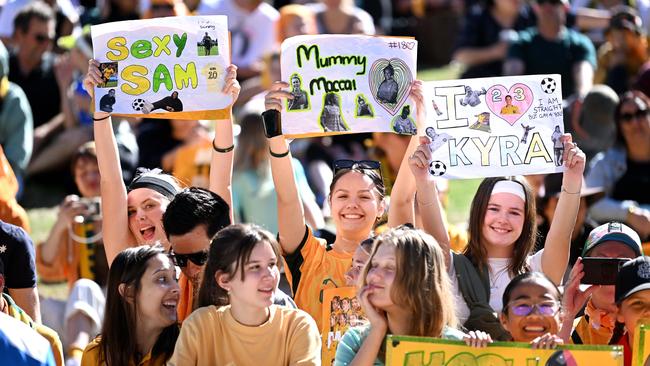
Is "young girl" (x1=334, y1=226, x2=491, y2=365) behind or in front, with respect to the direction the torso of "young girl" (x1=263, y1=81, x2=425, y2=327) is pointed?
in front

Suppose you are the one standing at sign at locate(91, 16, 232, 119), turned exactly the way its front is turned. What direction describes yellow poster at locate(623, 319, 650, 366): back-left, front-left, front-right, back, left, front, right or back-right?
front-left

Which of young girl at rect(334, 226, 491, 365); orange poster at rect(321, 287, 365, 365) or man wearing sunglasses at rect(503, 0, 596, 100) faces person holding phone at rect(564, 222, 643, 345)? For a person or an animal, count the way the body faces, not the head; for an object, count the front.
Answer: the man wearing sunglasses

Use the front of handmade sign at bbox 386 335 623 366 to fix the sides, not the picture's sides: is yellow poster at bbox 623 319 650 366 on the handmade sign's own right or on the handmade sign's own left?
on the handmade sign's own left

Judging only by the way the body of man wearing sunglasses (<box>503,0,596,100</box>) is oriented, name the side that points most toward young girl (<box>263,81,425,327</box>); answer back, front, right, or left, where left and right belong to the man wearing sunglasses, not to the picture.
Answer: front

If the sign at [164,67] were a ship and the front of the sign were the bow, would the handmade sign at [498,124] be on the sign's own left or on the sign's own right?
on the sign's own left

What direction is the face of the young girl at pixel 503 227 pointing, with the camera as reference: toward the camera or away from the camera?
toward the camera

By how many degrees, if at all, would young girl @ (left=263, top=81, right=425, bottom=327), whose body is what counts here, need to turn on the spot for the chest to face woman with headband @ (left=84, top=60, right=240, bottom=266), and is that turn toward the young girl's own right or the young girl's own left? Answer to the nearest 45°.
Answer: approximately 90° to the young girl's own right

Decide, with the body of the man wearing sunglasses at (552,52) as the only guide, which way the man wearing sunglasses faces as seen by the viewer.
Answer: toward the camera

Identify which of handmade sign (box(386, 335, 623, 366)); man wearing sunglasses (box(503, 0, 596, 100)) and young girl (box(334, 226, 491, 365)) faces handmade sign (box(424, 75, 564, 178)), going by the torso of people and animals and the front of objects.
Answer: the man wearing sunglasses

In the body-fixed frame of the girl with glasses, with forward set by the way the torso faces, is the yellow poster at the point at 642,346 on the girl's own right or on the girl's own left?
on the girl's own left

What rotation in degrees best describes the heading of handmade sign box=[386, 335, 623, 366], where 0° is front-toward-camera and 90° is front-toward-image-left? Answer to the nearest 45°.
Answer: approximately 0°

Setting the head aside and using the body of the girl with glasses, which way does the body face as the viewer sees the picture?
toward the camera

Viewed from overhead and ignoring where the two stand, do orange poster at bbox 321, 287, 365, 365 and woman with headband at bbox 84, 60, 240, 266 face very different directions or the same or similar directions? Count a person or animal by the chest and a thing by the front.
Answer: same or similar directions

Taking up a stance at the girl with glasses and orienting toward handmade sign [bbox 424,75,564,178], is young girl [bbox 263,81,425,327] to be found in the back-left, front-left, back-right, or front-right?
front-left

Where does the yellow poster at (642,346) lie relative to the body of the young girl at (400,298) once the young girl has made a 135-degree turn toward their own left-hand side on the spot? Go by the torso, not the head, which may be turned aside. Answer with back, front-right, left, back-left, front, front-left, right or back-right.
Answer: front

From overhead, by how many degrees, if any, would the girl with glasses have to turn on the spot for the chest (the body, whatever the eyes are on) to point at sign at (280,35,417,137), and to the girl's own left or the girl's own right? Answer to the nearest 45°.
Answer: approximately 135° to the girl's own right

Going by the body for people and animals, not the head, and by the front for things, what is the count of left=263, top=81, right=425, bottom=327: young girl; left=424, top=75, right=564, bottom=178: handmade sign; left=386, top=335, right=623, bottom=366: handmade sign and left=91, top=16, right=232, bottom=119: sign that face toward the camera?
4
